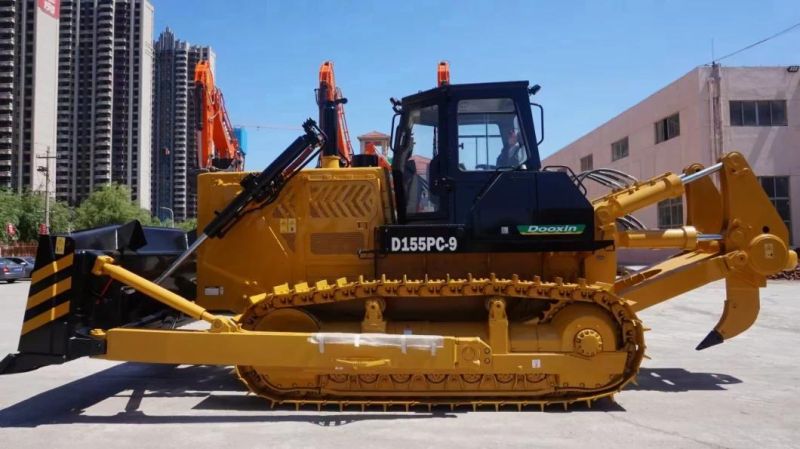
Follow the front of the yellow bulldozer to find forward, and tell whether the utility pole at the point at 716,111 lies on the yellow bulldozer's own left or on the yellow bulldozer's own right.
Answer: on the yellow bulldozer's own right

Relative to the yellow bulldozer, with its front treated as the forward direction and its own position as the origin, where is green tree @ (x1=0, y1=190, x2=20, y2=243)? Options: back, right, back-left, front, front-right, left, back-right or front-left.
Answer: front-right

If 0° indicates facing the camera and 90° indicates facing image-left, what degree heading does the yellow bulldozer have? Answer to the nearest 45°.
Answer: approximately 90°

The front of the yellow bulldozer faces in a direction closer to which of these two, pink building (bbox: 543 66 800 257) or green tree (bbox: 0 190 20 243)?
the green tree

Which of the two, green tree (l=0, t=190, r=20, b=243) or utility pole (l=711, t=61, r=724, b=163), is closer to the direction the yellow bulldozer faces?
the green tree

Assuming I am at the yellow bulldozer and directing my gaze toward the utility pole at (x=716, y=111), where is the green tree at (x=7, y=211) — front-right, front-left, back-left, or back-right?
front-left

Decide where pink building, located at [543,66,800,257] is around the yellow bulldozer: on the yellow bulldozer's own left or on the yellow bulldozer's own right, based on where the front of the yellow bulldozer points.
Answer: on the yellow bulldozer's own right
